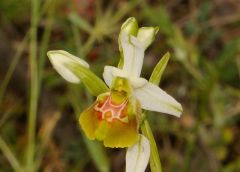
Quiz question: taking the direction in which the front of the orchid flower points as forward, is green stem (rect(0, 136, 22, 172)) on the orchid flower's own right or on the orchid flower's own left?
on the orchid flower's own right

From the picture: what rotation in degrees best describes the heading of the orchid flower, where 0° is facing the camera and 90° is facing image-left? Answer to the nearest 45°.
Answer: approximately 45°
